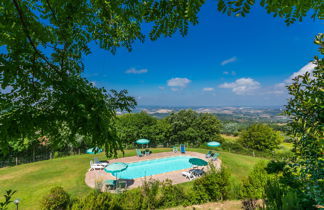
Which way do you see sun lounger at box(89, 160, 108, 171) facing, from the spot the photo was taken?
facing to the right of the viewer

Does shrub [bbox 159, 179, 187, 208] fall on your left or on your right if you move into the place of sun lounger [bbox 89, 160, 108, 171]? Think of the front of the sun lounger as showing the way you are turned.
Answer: on your right

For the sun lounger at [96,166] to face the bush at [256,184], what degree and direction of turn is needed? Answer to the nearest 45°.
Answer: approximately 45° to its right

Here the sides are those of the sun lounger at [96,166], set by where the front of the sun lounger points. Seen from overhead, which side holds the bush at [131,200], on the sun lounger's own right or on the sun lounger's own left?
on the sun lounger's own right

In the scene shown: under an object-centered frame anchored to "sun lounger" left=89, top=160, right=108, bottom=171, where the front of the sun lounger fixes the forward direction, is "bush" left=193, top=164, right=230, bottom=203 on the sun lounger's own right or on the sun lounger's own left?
on the sun lounger's own right

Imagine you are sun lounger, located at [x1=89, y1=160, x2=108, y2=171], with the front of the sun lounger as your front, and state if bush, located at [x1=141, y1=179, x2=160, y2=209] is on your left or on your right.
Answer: on your right
